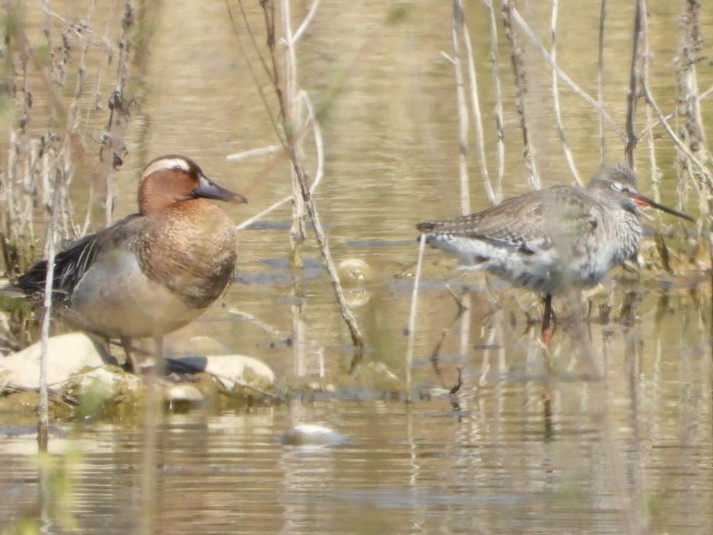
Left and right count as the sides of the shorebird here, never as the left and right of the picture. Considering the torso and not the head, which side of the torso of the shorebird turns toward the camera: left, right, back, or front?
right

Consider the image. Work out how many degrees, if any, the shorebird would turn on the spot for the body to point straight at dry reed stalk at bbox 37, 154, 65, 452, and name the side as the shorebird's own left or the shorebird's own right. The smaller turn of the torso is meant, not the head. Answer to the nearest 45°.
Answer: approximately 135° to the shorebird's own right

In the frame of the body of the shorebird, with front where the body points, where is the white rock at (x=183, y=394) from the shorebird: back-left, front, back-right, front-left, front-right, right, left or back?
back-right

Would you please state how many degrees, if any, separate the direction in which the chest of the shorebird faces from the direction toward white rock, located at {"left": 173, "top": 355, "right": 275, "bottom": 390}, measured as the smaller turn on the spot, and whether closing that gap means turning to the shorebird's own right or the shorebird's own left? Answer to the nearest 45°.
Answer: approximately 135° to the shorebird's own right

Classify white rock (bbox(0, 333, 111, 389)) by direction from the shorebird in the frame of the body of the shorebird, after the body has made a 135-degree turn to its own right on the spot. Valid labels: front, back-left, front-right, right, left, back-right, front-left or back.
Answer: front
